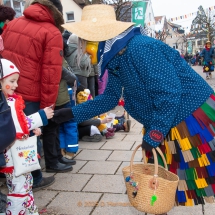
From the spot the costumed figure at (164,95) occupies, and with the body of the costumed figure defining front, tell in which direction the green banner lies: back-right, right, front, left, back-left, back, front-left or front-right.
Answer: right

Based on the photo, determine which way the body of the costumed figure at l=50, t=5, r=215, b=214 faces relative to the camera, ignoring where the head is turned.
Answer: to the viewer's left
